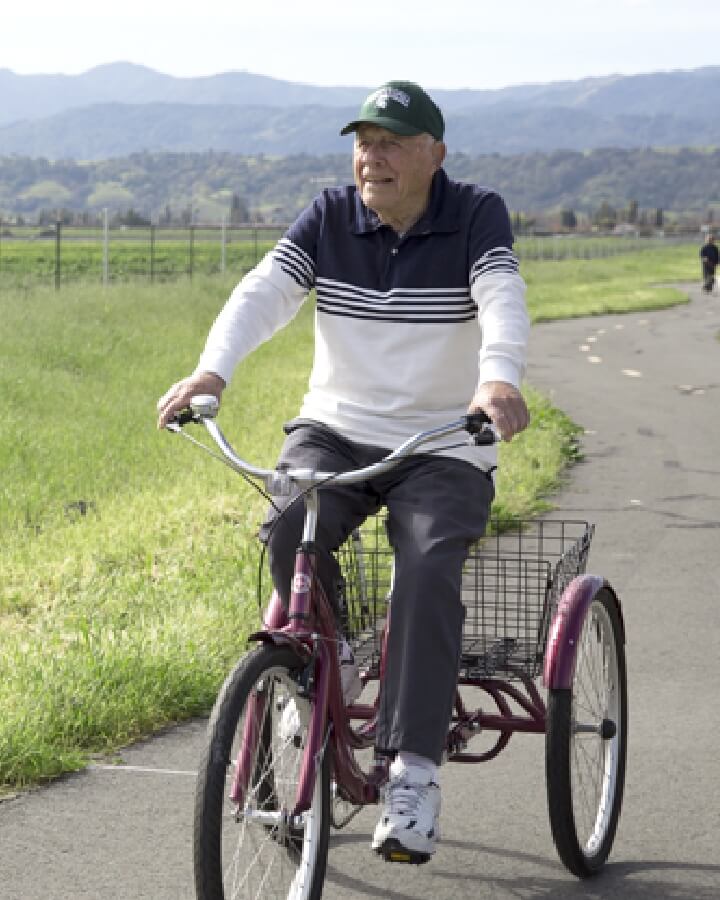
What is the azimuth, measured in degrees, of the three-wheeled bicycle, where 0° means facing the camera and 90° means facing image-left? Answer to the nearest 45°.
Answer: approximately 45°
